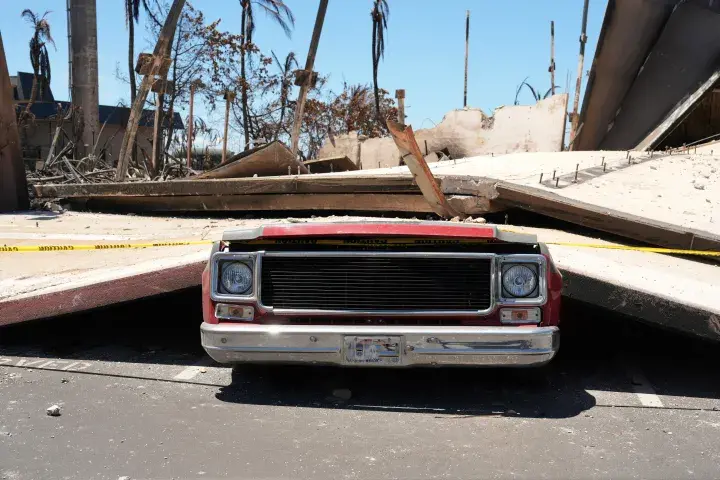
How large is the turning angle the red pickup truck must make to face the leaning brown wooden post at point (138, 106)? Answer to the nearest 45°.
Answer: approximately 135° to its right

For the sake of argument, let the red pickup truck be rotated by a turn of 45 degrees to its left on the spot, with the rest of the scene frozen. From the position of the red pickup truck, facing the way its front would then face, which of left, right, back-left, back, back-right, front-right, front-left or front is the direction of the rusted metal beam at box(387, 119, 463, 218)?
back-left

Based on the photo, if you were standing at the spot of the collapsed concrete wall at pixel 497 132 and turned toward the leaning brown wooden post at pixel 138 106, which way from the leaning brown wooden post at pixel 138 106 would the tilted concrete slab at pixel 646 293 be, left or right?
left

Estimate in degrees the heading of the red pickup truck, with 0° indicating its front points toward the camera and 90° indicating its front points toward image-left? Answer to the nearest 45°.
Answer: approximately 0°

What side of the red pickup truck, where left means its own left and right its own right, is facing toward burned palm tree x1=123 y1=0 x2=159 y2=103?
back

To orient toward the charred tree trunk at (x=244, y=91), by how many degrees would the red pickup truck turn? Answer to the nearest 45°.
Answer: approximately 180°

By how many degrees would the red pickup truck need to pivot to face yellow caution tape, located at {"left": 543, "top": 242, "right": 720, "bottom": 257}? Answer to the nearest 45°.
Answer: approximately 135° to its left

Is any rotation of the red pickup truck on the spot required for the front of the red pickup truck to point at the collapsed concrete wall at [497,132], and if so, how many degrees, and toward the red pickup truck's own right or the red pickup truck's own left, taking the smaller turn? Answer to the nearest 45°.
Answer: approximately 180°
